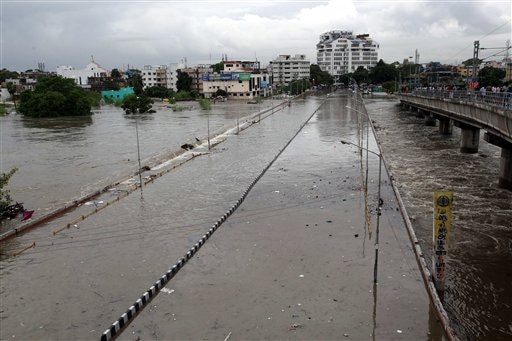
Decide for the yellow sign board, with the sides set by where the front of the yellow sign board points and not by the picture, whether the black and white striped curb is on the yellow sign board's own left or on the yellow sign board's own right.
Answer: on the yellow sign board's own right

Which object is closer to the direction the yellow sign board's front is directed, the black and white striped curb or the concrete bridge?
the black and white striped curb

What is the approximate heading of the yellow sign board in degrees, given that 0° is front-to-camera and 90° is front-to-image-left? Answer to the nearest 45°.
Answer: approximately 0°

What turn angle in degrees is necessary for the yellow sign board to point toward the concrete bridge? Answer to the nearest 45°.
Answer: approximately 180°
